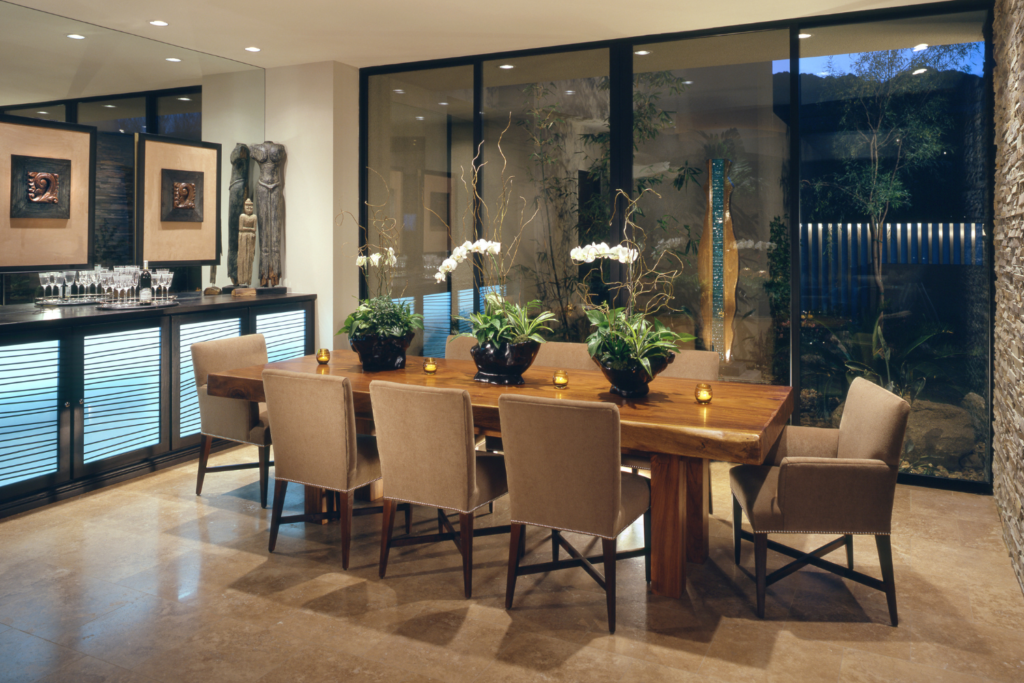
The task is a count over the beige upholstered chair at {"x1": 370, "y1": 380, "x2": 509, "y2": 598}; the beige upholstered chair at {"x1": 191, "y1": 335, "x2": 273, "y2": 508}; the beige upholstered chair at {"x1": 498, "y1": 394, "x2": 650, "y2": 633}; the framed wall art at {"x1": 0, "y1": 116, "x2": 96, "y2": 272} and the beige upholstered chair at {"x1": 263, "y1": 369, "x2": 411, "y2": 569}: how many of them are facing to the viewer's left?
0

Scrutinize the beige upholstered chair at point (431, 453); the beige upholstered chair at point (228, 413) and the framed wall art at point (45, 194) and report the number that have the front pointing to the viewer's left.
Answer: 0

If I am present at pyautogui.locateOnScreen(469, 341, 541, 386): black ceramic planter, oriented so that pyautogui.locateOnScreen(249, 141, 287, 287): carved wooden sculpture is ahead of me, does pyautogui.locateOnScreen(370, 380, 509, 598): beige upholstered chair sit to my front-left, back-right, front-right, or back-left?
back-left

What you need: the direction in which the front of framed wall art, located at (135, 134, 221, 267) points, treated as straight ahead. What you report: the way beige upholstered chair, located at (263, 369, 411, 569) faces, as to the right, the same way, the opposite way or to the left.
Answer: to the left

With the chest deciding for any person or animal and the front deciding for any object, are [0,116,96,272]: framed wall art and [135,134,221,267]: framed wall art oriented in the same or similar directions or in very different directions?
same or similar directions

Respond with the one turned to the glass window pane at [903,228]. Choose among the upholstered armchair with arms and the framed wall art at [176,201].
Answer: the framed wall art

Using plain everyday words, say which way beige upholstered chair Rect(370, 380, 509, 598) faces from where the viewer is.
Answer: facing away from the viewer and to the right of the viewer

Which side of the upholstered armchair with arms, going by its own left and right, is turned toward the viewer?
left

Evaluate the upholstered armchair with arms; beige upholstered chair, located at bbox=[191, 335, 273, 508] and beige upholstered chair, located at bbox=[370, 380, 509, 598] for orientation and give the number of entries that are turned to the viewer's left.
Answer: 1

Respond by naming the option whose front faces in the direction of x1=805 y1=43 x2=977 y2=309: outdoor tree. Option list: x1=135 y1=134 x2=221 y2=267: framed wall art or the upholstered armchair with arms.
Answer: the framed wall art

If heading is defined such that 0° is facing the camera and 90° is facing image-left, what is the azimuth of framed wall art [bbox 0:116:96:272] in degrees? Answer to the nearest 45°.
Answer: approximately 315°

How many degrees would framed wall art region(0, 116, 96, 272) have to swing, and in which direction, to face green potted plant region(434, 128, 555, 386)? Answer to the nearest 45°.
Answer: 0° — it already faces it

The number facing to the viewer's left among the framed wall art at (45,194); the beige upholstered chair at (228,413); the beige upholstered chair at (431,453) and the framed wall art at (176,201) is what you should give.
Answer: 0
